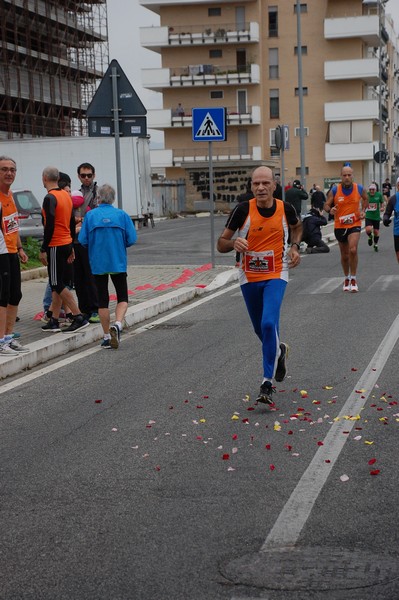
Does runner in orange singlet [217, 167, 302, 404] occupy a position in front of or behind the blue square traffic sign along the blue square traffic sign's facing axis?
in front

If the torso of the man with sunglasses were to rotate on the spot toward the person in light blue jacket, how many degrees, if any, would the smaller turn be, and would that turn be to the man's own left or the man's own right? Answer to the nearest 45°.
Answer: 0° — they already face them

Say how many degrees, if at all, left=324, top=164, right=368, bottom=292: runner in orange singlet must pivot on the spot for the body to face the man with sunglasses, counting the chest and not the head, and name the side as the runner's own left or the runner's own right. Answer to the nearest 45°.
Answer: approximately 45° to the runner's own right

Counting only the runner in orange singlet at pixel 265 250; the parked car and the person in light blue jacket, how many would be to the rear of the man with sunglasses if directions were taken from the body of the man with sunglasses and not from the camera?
1

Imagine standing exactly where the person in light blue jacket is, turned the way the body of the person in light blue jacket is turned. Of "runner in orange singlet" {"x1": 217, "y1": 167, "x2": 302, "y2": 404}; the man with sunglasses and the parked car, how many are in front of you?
2

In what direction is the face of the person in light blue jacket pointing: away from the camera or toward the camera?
away from the camera

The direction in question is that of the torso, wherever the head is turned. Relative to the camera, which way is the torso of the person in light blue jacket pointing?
away from the camera

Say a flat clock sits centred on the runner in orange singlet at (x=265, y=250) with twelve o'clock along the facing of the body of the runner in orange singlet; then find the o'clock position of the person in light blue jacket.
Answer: The person in light blue jacket is roughly at 5 o'clock from the runner in orange singlet.

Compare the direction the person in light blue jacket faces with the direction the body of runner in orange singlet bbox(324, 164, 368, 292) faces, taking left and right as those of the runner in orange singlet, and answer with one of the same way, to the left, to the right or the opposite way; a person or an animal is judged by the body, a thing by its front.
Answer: the opposite way

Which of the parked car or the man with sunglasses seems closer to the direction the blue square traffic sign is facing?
the man with sunglasses

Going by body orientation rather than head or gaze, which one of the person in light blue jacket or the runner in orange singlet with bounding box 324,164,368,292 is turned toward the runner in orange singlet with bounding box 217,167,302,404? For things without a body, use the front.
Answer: the runner in orange singlet with bounding box 324,164,368,292

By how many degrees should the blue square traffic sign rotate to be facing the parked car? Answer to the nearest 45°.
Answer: approximately 135° to its right

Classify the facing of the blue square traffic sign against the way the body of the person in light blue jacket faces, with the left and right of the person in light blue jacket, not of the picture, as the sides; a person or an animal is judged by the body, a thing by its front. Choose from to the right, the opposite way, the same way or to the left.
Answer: the opposite way

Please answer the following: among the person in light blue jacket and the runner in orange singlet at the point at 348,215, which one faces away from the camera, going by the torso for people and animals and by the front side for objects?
the person in light blue jacket

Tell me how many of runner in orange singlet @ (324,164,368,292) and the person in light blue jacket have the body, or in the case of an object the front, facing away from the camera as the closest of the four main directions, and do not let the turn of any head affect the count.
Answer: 1

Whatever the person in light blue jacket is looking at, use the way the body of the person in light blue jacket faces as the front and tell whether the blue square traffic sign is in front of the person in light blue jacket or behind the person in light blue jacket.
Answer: in front

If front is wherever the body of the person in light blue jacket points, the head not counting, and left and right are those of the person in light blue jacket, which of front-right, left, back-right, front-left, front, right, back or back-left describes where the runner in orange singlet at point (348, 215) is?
front-right
